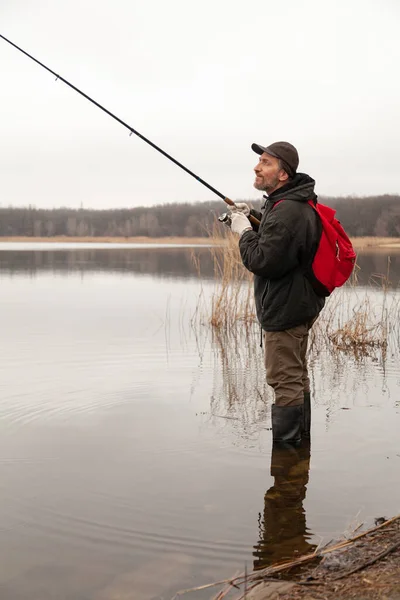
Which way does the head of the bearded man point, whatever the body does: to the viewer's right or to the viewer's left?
to the viewer's left

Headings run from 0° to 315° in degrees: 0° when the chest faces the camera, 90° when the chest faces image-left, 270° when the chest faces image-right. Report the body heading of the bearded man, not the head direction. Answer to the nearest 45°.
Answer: approximately 90°
